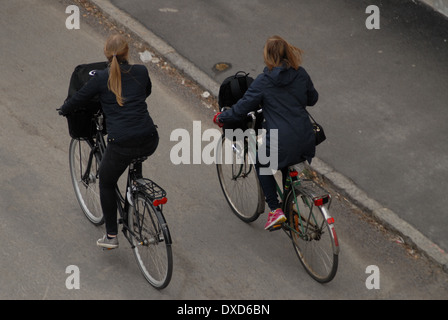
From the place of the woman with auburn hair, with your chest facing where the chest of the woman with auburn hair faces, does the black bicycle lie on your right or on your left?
on your left

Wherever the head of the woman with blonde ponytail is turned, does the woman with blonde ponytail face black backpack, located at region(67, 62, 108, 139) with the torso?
yes

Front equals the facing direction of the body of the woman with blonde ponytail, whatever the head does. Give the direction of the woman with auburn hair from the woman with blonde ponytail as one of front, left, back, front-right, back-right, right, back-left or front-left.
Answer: back-right

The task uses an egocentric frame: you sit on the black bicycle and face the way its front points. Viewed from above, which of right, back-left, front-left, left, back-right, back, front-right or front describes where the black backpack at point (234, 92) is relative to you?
right

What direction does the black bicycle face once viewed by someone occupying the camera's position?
facing away from the viewer and to the left of the viewer

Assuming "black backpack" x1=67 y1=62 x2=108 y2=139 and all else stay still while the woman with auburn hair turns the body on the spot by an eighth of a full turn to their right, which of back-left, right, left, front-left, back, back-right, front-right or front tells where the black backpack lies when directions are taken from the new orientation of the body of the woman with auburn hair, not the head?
left

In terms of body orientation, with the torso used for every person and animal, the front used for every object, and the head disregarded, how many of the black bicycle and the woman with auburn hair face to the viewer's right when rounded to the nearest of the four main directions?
0

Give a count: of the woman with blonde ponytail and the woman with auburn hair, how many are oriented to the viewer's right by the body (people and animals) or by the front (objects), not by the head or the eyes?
0

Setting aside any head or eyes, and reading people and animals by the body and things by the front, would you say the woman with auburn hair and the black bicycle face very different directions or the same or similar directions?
same or similar directions

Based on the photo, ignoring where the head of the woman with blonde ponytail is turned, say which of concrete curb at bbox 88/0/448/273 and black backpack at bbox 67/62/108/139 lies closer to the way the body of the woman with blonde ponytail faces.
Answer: the black backpack

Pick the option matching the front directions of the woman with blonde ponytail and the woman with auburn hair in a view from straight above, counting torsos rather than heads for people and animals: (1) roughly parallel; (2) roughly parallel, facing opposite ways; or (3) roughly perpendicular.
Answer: roughly parallel

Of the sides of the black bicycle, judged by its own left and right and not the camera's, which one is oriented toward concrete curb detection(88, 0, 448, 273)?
right

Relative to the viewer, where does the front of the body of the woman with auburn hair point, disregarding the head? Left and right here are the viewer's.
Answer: facing away from the viewer and to the left of the viewer

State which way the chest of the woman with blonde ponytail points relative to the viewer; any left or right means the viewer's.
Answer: facing away from the viewer and to the left of the viewer
